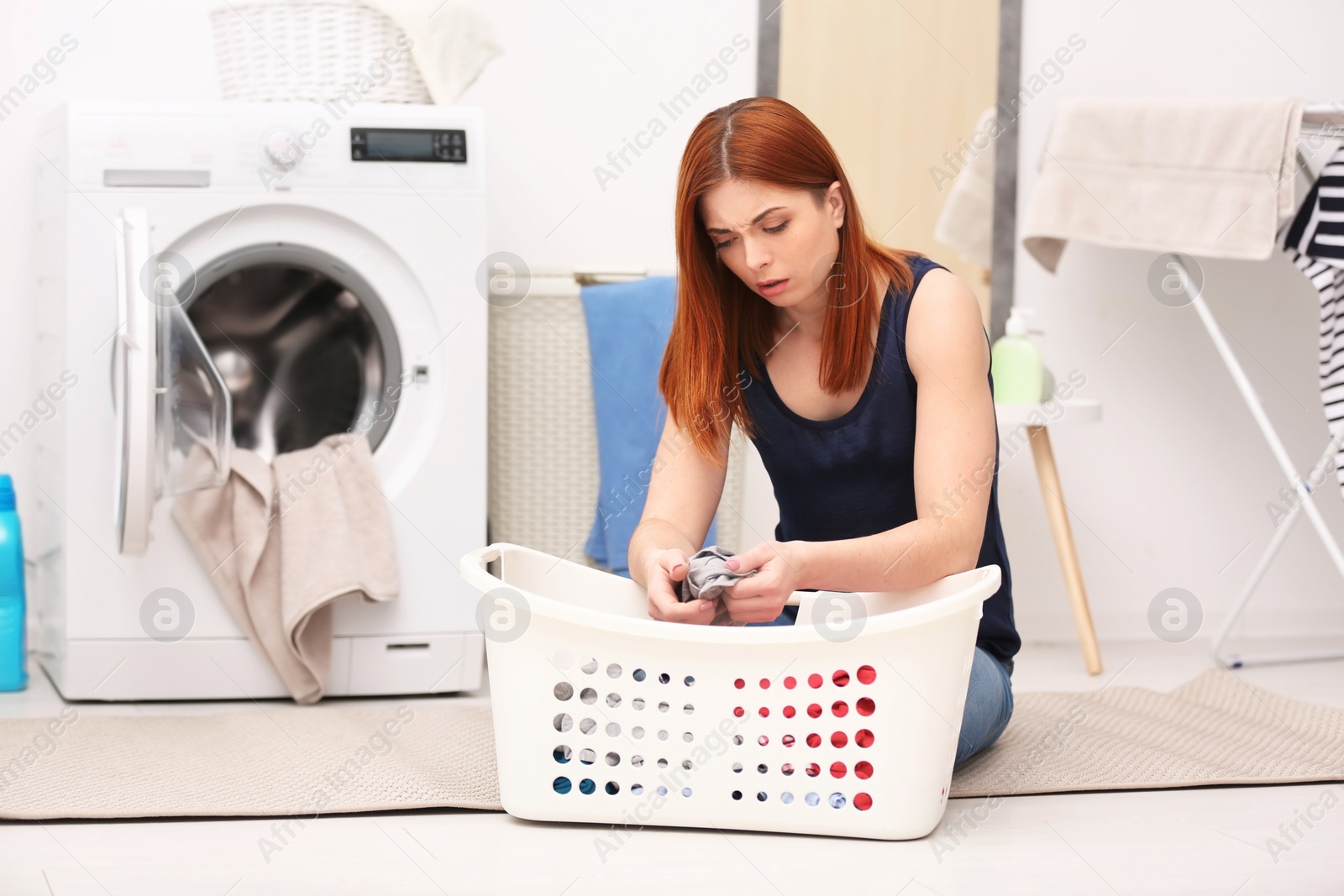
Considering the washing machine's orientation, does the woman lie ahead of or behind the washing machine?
ahead

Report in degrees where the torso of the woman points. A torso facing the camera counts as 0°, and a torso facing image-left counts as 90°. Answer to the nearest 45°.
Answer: approximately 45°

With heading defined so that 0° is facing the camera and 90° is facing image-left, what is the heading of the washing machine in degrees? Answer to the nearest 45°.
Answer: approximately 0°

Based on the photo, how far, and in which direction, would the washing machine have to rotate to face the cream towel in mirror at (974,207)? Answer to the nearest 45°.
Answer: approximately 90° to its left

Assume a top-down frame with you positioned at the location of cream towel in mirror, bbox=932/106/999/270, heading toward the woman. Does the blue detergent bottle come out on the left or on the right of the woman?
right

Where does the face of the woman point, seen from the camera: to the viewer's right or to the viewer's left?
to the viewer's left

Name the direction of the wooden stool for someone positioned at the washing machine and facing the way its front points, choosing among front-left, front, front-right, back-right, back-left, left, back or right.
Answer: left

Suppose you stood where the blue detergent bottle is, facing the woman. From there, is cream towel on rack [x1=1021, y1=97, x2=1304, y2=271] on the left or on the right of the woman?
left
